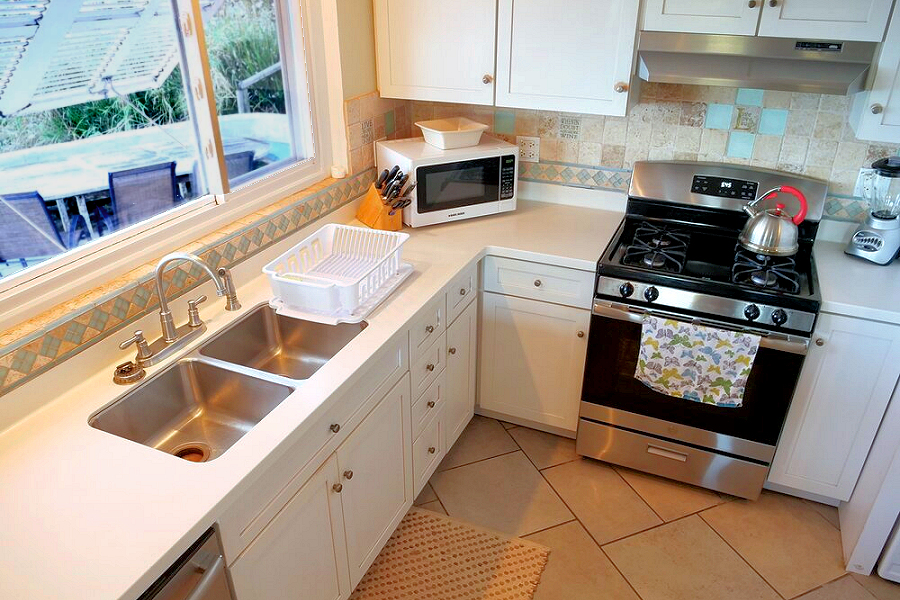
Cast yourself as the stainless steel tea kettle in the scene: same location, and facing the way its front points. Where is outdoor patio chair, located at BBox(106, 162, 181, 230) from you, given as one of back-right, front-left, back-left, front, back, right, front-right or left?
front-left

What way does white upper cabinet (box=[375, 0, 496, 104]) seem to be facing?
toward the camera

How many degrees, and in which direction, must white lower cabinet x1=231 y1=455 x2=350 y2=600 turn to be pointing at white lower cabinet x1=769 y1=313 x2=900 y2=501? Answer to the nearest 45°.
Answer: approximately 45° to its left

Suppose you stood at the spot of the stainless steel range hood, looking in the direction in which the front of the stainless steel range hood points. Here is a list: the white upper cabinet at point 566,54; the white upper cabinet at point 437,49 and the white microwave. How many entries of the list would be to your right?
3

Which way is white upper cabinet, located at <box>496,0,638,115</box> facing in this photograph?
toward the camera

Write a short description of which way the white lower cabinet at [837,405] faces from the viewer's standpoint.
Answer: facing the viewer

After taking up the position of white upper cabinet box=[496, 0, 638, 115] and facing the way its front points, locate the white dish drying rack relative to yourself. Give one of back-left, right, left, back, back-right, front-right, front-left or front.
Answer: front-right

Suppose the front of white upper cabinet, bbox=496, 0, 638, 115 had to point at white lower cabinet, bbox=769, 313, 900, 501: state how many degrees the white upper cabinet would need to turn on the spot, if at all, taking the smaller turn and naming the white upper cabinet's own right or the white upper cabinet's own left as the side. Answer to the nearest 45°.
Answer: approximately 45° to the white upper cabinet's own left

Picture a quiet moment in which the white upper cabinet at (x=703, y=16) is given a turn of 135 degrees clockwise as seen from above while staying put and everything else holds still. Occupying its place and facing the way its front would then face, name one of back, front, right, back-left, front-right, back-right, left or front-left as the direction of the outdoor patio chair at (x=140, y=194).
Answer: left

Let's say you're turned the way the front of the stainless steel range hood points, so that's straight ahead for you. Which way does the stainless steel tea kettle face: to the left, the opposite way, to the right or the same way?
to the right

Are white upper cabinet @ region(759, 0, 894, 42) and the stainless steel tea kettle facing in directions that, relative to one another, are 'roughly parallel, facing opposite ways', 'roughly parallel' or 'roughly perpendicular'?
roughly perpendicular

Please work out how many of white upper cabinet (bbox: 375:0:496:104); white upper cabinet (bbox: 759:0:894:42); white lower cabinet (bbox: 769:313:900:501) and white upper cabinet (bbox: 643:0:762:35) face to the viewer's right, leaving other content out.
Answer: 0

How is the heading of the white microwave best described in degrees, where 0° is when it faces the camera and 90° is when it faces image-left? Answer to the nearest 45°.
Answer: approximately 315°
